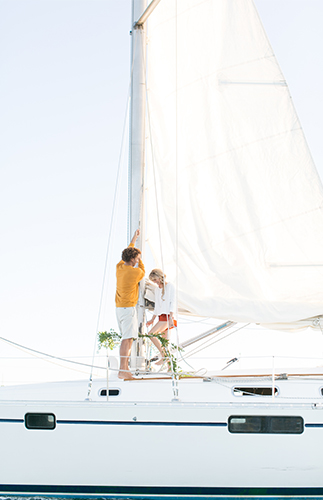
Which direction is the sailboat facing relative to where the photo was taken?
to the viewer's left
